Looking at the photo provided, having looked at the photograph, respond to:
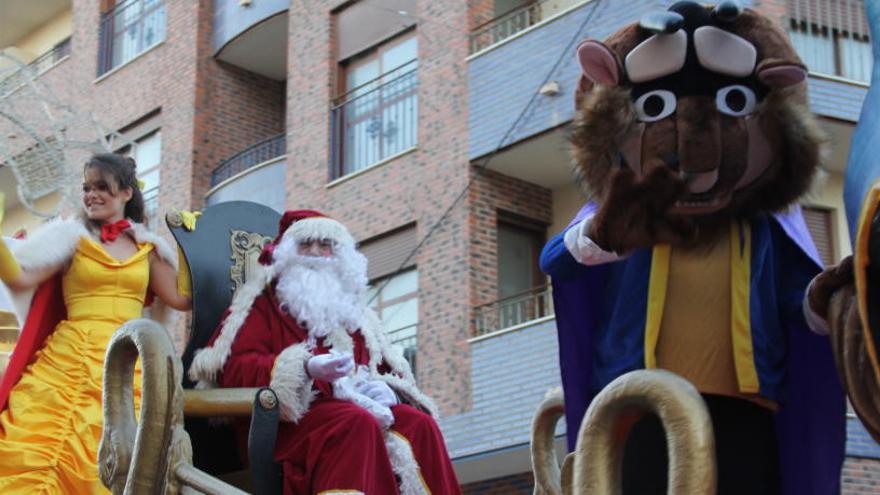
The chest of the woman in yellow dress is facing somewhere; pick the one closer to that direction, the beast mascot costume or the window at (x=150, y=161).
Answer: the beast mascot costume

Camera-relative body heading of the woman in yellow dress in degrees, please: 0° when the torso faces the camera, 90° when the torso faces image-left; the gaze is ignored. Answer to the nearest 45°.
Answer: approximately 0°

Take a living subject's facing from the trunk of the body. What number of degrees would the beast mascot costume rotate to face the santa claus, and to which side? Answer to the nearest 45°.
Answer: approximately 135° to its right

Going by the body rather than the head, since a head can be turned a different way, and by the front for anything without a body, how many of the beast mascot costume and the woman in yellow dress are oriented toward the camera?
2

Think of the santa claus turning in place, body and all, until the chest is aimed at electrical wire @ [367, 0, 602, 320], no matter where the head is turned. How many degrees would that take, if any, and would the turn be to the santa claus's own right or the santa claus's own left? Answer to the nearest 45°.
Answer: approximately 135° to the santa claus's own left

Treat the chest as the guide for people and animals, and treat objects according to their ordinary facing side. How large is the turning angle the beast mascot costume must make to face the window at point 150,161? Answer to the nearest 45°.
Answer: approximately 135° to its right

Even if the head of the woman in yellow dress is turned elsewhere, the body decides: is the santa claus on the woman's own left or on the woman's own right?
on the woman's own left

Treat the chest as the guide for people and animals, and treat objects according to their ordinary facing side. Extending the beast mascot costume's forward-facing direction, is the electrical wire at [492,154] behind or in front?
behind

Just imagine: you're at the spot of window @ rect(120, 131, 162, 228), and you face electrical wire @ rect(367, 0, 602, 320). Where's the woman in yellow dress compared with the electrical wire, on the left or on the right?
right

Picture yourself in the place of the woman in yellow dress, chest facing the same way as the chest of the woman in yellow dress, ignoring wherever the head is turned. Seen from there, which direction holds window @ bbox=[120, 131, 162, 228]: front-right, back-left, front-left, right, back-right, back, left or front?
back
